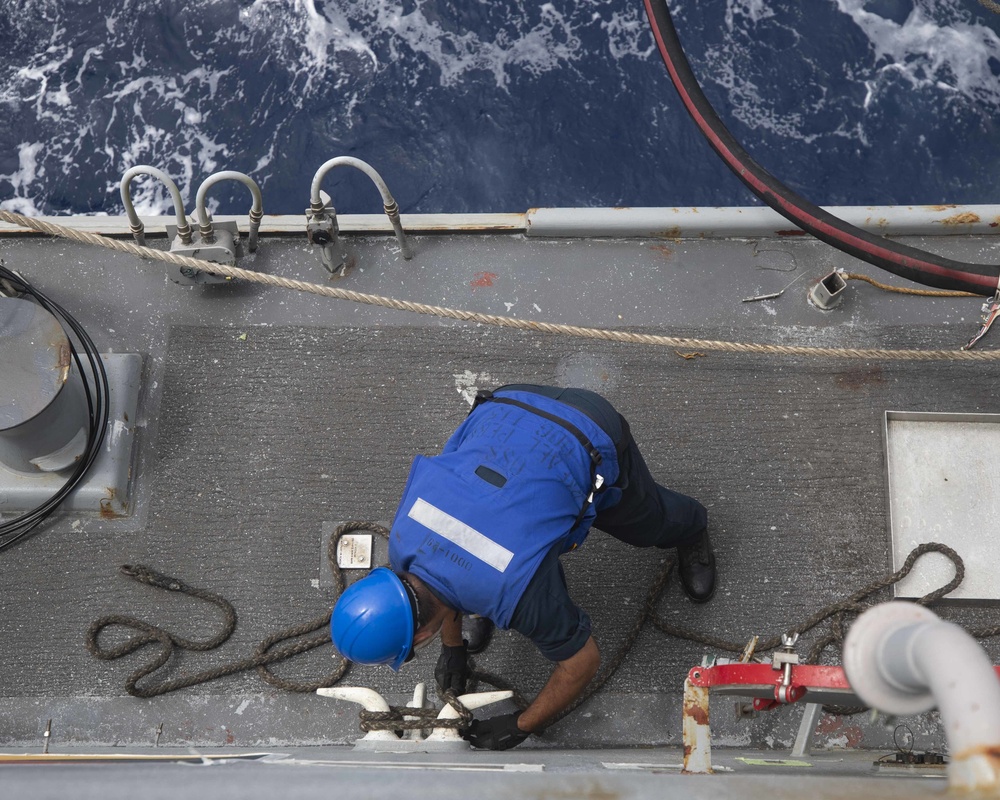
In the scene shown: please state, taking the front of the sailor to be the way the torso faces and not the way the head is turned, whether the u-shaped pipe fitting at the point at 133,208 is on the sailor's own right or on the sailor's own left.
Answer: on the sailor's own right

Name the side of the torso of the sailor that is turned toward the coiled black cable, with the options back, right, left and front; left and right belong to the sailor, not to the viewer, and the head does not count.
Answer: right

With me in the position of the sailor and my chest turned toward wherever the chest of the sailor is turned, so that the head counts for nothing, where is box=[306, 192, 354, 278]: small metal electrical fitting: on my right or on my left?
on my right

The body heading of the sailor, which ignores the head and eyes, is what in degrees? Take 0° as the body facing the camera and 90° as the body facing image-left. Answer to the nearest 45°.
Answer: approximately 45°
